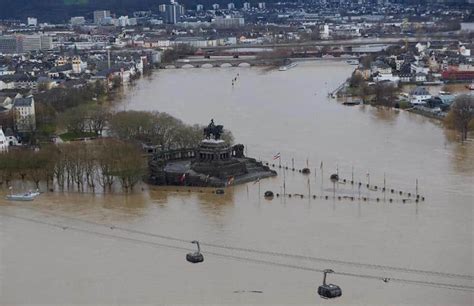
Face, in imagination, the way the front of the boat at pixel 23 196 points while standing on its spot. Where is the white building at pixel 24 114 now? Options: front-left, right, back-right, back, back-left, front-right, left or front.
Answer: left

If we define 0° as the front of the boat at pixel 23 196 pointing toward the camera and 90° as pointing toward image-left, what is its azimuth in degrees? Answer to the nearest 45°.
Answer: approximately 270°

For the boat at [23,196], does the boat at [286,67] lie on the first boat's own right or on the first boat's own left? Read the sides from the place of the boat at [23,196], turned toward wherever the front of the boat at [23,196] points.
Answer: on the first boat's own left

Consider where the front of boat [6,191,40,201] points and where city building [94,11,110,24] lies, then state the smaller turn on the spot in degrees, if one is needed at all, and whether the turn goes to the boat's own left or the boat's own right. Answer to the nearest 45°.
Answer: approximately 90° to the boat's own left

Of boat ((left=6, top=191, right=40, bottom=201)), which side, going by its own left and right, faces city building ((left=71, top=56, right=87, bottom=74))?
left

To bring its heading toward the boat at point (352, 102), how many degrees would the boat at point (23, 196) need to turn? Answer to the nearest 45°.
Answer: approximately 45° to its left

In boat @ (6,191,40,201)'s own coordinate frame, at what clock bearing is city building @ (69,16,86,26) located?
The city building is roughly at 9 o'clock from the boat.

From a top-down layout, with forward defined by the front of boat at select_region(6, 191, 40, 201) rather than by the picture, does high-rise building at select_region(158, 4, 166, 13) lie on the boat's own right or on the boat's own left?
on the boat's own left

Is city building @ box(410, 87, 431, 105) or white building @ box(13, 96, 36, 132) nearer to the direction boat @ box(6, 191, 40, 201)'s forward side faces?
the city building

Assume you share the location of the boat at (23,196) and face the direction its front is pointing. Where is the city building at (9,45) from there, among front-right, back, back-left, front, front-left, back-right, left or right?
left
